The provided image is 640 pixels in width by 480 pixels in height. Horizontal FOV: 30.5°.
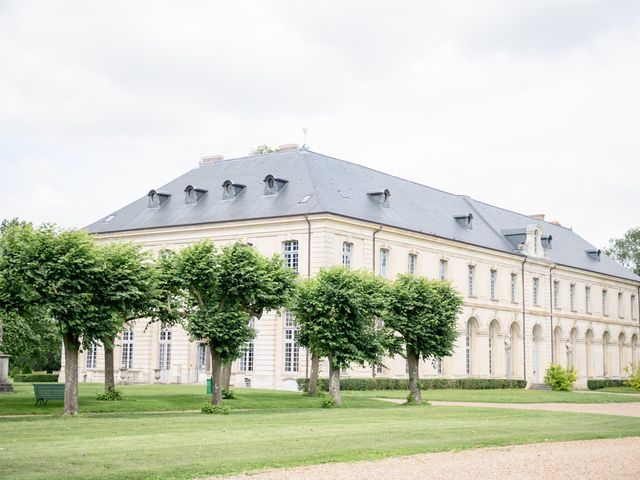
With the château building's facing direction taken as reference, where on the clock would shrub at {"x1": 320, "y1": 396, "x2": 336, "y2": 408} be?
The shrub is roughly at 1 o'clock from the château building.

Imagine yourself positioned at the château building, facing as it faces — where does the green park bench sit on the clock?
The green park bench is roughly at 2 o'clock from the château building.

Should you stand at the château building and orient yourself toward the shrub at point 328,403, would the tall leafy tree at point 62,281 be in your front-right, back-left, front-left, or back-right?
front-right

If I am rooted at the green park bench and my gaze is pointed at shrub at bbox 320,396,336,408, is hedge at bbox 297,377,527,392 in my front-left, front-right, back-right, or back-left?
front-left

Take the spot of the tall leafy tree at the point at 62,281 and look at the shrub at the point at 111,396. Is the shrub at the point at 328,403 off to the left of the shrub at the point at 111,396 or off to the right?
right

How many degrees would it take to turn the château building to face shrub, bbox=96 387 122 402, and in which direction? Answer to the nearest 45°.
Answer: approximately 45° to its right

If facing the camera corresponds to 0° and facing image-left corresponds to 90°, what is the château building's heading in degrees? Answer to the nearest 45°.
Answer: approximately 315°
